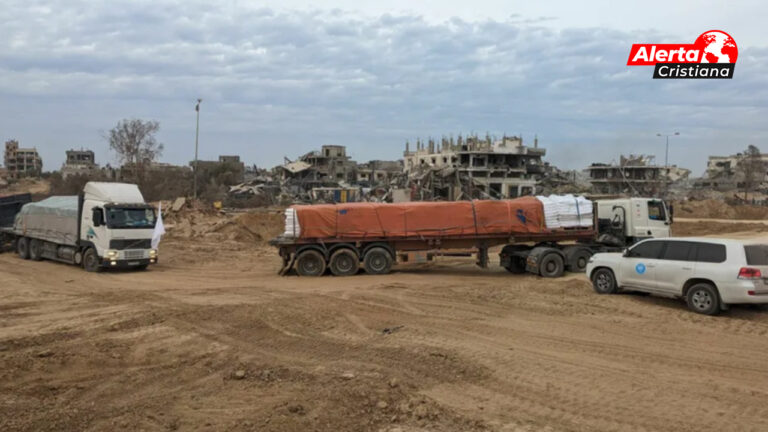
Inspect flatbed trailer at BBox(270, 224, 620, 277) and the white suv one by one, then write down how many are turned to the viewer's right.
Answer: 1

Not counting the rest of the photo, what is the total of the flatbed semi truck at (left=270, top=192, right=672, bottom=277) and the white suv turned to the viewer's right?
1

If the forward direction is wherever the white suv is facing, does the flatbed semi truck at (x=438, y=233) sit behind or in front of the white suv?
in front

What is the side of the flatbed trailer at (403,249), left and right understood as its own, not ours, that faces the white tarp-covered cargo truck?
back

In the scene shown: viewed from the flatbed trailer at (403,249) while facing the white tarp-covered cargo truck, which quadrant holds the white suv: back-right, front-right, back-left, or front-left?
back-left

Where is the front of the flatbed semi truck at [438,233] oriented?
to the viewer's right

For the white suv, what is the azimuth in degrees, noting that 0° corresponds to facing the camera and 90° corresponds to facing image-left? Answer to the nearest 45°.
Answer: approximately 135°

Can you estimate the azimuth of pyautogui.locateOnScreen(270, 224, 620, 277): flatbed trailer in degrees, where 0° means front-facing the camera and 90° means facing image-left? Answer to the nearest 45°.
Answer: approximately 270°

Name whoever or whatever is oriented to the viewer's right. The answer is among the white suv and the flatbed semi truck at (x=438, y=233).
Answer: the flatbed semi truck

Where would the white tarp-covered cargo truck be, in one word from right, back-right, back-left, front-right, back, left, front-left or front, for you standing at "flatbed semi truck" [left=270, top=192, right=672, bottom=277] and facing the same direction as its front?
back
